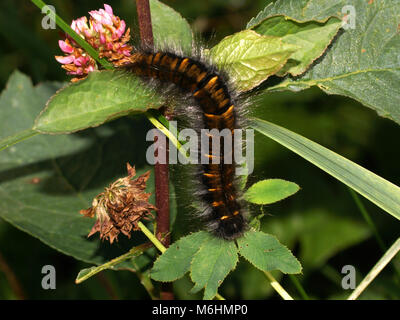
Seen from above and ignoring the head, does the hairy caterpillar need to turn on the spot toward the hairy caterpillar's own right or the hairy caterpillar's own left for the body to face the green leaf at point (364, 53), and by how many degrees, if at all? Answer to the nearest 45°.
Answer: approximately 90° to the hairy caterpillar's own left

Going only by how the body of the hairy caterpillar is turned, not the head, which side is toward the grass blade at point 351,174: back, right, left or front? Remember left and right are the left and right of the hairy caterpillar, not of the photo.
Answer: left
